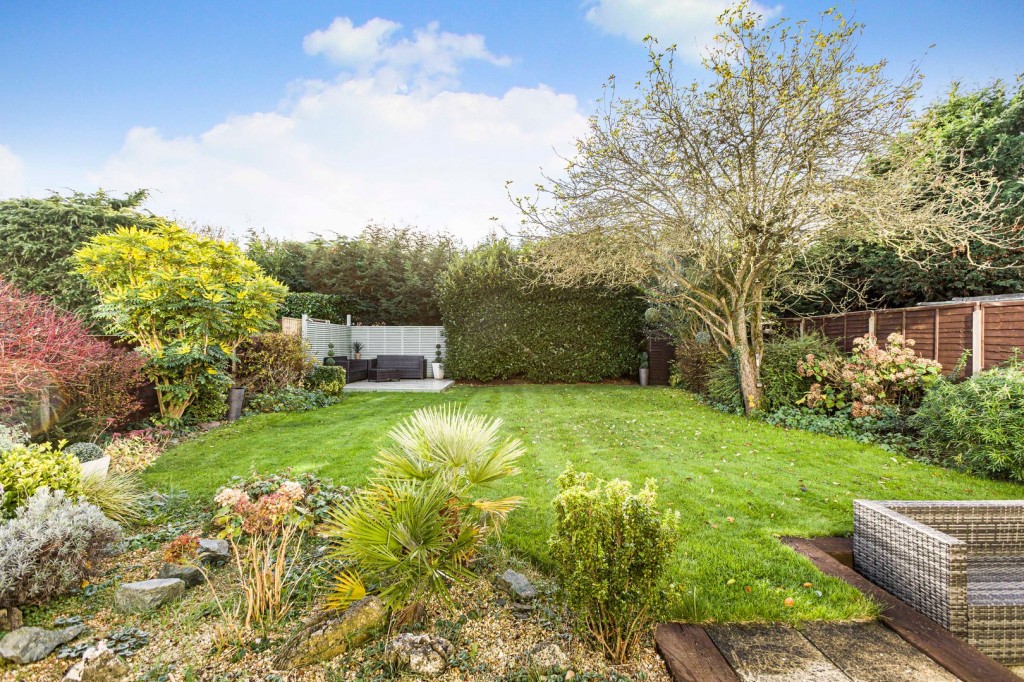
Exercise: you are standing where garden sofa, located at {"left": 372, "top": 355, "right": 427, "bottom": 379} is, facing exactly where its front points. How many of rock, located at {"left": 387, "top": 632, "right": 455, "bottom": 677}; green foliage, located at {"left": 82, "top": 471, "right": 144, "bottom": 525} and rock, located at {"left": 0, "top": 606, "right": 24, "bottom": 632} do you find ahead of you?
3

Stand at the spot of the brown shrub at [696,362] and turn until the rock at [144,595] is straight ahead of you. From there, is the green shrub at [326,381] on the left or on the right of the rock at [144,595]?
right

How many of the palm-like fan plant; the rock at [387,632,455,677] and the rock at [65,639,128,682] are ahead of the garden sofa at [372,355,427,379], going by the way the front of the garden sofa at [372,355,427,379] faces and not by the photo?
3

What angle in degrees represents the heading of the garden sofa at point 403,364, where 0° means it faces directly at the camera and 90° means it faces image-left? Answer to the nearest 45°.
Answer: approximately 0°

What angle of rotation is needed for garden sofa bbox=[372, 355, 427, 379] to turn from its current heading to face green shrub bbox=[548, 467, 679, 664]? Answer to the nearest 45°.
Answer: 0° — it already faces it

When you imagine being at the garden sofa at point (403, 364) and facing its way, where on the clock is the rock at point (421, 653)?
The rock is roughly at 12 o'clock from the garden sofa.

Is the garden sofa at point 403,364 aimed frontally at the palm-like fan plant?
yes
